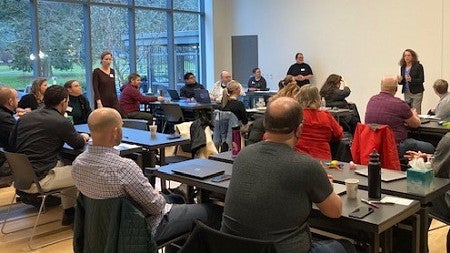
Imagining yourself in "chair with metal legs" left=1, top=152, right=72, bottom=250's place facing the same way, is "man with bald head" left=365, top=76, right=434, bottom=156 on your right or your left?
on your right

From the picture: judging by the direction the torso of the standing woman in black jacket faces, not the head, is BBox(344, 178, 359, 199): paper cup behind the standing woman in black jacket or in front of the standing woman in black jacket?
in front

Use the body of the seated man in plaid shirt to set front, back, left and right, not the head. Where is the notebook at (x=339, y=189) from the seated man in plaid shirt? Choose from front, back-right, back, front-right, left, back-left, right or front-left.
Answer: front-right

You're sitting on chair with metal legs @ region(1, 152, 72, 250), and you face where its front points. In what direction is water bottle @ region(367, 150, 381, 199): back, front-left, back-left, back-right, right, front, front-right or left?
right

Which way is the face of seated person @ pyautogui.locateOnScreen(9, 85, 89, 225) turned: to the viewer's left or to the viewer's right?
to the viewer's right

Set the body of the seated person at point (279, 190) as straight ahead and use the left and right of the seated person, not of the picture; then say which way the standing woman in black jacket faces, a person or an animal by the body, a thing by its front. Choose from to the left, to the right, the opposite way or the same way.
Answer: the opposite way

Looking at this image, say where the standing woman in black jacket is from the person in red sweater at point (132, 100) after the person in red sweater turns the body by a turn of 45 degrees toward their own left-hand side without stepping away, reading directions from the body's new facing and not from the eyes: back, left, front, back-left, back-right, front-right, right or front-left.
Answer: front-right

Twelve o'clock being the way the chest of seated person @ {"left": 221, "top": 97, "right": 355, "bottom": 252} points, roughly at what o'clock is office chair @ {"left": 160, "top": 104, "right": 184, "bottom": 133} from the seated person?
The office chair is roughly at 10 o'clock from the seated person.

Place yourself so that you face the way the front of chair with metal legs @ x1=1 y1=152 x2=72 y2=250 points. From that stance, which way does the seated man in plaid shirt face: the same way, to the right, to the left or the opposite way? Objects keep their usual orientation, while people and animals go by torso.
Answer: the same way

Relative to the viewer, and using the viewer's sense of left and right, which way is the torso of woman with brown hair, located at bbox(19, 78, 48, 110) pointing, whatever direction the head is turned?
facing to the right of the viewer

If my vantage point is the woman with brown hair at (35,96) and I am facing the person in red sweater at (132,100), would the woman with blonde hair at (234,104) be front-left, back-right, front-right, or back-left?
front-right

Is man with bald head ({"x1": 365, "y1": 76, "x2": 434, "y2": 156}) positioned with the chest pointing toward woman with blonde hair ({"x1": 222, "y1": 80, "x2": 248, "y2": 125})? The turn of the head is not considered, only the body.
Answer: no

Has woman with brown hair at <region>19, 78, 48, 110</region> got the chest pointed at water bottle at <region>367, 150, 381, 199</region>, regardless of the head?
no

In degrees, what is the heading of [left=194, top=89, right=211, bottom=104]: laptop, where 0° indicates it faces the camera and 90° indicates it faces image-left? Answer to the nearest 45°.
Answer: approximately 180°

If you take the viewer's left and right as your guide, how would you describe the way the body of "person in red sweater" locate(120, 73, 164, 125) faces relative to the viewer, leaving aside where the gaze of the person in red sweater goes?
facing to the right of the viewer

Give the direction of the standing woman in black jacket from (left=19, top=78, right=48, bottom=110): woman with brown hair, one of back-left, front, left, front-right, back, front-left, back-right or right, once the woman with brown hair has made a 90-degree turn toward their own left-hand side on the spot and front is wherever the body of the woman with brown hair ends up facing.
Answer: right

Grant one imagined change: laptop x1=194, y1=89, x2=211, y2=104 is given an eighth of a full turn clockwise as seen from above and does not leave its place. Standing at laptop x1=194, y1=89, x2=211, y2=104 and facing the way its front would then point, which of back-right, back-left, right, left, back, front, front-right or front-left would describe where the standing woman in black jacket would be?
front-right

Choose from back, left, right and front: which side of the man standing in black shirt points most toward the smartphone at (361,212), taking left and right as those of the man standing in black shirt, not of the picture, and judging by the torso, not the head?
front

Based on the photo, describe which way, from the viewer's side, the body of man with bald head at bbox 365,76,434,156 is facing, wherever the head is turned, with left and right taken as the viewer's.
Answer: facing away from the viewer and to the right of the viewer
